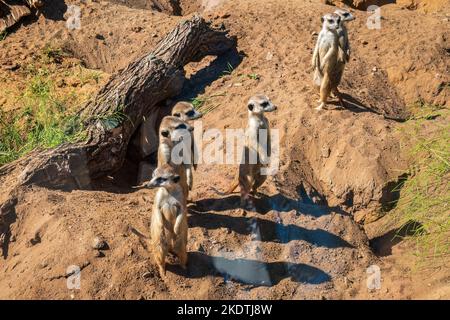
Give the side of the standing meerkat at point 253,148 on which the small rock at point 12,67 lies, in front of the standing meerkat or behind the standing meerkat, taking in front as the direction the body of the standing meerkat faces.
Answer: behind

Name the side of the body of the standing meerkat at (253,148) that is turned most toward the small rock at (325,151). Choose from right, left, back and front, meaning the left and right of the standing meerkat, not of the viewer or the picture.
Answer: left

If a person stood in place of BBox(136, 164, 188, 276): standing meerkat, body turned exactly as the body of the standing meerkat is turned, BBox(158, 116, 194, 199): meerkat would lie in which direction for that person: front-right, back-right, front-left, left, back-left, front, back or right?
back

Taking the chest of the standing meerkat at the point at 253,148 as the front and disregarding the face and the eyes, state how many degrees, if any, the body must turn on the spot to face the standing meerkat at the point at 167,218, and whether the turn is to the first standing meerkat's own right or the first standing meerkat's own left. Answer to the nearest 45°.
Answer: approximately 90° to the first standing meerkat's own right

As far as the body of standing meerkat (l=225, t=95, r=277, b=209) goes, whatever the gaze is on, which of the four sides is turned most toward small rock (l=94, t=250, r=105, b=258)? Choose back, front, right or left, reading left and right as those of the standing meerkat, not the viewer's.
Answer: right

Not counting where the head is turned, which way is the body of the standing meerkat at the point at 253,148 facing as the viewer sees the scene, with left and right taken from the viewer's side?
facing the viewer and to the right of the viewer

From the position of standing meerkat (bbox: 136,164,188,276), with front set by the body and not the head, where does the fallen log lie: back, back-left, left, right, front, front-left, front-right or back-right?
back

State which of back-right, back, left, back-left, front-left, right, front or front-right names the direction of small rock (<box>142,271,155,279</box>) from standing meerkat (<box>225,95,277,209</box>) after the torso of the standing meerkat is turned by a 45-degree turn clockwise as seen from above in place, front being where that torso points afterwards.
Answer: front-right

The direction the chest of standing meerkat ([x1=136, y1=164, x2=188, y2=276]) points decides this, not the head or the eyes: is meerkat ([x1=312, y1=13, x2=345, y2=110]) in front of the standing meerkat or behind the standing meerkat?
behind

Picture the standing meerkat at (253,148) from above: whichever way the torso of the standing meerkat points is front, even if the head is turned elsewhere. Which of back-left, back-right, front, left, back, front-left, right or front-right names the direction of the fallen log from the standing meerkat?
back

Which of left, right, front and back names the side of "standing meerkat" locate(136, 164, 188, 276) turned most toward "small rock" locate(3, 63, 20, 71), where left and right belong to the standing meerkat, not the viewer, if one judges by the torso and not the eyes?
back

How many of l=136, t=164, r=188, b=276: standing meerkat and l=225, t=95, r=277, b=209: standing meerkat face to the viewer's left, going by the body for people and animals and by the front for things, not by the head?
0
